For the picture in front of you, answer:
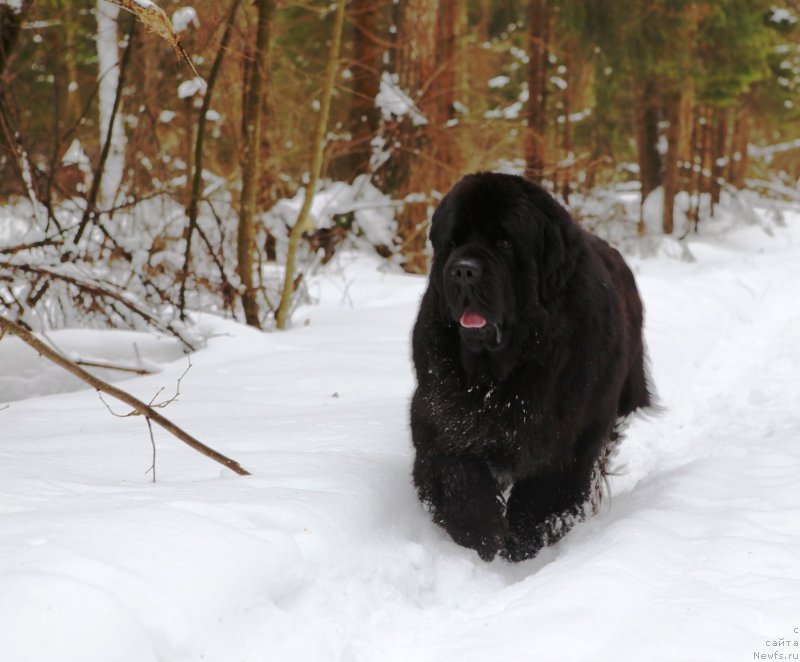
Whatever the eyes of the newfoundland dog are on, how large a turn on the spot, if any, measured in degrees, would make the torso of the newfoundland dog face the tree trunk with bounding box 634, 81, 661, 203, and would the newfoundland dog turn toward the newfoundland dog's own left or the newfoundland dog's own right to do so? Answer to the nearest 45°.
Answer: approximately 135° to the newfoundland dog's own right

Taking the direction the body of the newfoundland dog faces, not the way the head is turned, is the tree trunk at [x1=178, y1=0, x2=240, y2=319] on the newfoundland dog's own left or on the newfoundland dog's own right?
on the newfoundland dog's own right

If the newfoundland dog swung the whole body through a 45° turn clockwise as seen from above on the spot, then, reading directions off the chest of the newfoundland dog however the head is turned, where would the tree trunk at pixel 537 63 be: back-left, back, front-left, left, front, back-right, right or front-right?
right

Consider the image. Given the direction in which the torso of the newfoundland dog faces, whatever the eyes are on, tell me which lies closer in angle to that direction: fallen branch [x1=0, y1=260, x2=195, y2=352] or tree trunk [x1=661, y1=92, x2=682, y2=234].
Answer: the fallen branch

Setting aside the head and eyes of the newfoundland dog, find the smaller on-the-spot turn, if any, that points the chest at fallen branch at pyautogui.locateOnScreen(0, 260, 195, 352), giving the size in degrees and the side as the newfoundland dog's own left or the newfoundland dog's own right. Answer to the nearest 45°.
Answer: approximately 90° to the newfoundland dog's own right

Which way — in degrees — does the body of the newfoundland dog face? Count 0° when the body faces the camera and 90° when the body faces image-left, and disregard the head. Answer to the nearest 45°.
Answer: approximately 45°

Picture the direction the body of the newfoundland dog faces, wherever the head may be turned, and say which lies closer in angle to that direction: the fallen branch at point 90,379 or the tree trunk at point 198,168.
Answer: the fallen branch

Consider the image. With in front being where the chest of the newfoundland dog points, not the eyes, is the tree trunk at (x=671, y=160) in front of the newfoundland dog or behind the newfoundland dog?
behind

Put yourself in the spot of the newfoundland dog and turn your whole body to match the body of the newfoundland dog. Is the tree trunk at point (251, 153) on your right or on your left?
on your right

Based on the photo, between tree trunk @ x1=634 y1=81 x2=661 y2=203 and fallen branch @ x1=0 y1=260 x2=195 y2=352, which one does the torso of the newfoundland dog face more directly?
the fallen branch

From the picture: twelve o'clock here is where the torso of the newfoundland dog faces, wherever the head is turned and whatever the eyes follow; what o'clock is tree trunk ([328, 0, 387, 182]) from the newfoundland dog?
The tree trunk is roughly at 4 o'clock from the newfoundland dog.

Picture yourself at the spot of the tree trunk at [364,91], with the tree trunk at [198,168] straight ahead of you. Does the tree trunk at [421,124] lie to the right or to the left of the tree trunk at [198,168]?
left
